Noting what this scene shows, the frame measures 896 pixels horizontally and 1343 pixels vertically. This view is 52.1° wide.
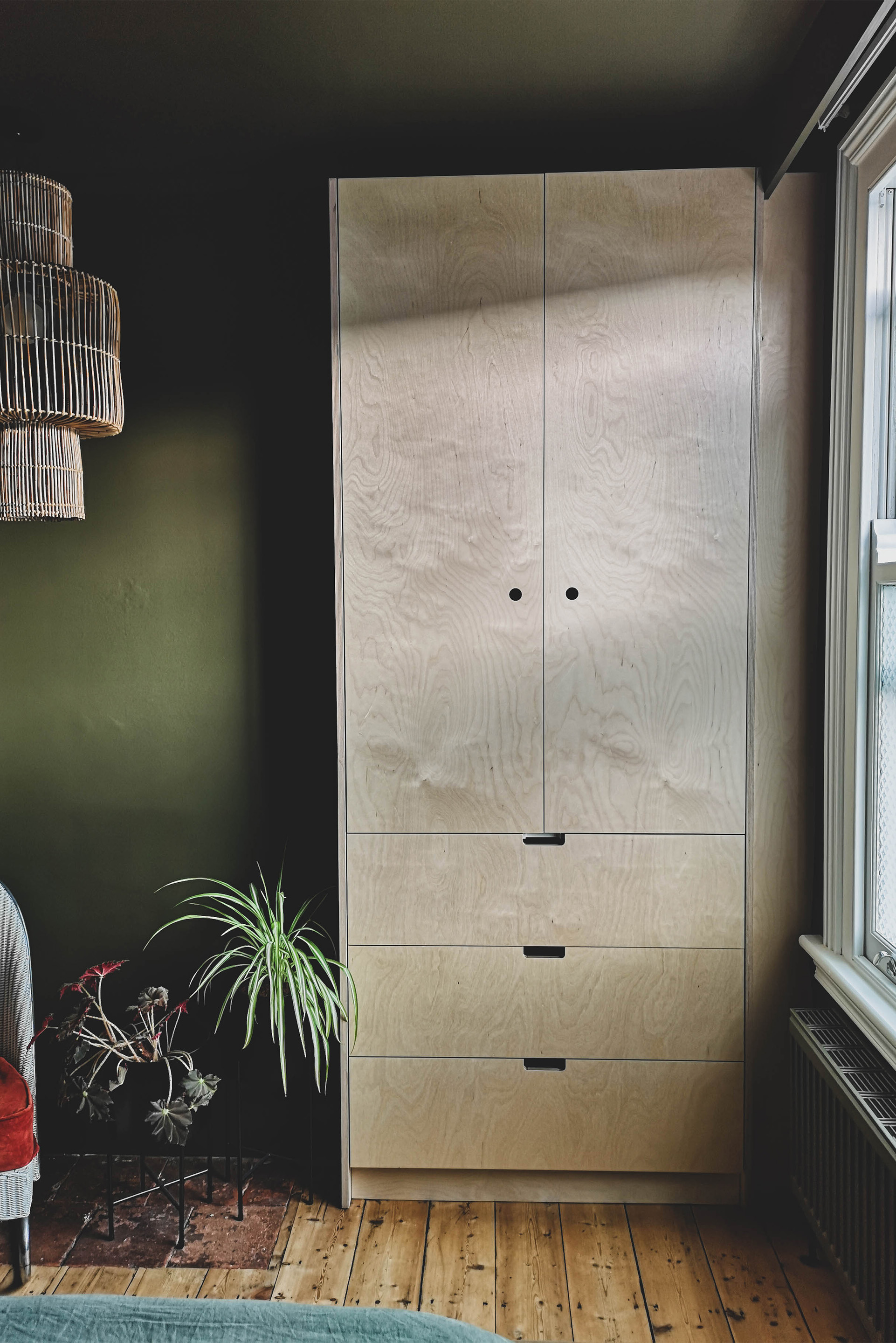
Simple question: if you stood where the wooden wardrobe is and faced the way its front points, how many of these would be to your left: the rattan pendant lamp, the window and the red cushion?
1

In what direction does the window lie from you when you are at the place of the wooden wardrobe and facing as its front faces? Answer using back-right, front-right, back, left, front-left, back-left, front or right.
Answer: left

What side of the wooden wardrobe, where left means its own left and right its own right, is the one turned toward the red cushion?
right

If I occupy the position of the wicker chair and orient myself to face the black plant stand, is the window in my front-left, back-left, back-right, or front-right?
front-right

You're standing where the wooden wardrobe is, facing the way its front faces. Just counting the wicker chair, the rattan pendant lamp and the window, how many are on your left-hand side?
1

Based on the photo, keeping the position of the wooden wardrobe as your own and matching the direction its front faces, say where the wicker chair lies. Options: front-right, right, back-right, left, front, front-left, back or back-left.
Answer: right

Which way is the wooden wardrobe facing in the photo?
toward the camera
